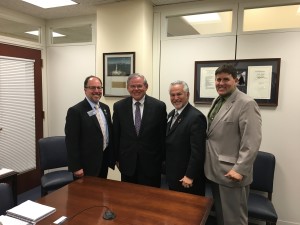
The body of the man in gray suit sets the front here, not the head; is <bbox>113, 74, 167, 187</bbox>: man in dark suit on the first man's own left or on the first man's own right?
on the first man's own right

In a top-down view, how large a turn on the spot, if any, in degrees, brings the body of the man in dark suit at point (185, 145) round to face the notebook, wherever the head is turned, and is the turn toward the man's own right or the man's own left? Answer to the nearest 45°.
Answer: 0° — they already face it

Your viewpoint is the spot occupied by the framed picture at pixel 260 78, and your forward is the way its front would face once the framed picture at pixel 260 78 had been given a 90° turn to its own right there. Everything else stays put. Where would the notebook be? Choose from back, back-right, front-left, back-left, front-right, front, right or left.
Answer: front-left

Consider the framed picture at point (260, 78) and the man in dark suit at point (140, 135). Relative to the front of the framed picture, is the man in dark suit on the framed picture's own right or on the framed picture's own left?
on the framed picture's own right

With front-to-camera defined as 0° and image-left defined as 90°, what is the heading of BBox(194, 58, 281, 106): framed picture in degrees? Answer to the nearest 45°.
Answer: approximately 0°

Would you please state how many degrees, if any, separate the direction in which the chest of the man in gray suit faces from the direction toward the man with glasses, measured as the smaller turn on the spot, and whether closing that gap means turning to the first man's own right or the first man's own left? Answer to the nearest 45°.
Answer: approximately 45° to the first man's own right

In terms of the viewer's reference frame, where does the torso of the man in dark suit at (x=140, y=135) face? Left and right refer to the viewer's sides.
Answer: facing the viewer

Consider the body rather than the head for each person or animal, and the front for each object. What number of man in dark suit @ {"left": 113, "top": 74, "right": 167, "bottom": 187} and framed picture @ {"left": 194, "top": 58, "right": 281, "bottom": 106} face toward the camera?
2

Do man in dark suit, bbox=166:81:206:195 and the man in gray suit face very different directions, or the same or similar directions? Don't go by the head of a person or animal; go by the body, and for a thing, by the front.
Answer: same or similar directions

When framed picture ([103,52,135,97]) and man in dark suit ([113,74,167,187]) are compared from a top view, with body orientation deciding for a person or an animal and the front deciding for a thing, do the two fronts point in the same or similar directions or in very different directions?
same or similar directions

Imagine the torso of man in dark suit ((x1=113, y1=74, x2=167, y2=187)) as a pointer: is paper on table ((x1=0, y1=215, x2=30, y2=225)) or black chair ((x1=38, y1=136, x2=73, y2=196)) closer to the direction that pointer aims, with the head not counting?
the paper on table

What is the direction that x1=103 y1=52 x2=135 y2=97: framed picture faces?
toward the camera

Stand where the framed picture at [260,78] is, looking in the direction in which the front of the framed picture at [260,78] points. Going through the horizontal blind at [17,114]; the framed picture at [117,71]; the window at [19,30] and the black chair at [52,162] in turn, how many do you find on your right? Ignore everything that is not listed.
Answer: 4
